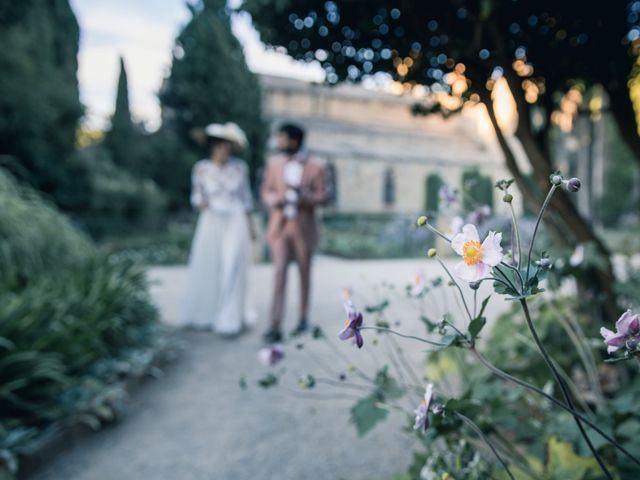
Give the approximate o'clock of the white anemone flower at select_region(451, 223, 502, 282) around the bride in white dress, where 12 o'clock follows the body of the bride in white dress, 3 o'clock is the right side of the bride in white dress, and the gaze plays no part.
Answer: The white anemone flower is roughly at 12 o'clock from the bride in white dress.

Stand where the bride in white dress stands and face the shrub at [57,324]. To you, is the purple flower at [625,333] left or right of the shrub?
left

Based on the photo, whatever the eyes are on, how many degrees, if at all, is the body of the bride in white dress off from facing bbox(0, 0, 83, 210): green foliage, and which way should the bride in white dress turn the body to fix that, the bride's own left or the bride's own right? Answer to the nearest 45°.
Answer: approximately 135° to the bride's own right

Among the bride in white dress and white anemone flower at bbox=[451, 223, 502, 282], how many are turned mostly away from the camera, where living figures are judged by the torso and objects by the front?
0

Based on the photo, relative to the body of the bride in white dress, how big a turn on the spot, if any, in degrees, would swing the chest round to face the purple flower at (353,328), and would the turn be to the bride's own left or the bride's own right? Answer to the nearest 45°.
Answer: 0° — they already face it

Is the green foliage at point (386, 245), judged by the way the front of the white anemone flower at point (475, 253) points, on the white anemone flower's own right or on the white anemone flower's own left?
on the white anemone flower's own right

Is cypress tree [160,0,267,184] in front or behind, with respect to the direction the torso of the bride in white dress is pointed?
behind

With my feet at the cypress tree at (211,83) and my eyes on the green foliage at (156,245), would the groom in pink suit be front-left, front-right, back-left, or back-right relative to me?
front-left

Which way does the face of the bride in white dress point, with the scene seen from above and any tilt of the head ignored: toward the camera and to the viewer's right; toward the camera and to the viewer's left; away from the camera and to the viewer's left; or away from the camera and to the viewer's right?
toward the camera and to the viewer's right

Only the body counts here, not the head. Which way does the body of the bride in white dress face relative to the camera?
toward the camera

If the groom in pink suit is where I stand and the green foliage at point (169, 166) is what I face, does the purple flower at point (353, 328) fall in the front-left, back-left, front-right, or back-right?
back-left
